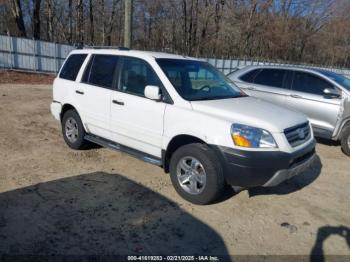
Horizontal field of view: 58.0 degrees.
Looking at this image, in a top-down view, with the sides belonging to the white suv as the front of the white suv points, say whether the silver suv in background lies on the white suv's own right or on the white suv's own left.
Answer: on the white suv's own left

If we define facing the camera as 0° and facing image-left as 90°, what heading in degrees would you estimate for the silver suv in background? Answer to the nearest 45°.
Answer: approximately 315°

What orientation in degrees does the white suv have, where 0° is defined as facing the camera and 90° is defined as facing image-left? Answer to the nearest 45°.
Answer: approximately 315°

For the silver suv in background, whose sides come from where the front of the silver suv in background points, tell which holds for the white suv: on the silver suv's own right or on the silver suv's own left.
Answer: on the silver suv's own right
